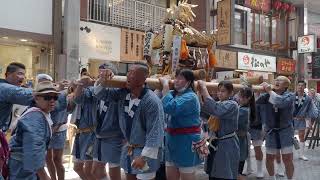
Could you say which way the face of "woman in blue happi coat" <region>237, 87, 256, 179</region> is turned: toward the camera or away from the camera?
toward the camera

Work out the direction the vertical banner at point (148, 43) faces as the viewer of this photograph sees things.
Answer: facing the viewer

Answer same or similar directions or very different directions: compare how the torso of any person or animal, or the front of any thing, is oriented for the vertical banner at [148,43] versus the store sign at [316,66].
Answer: same or similar directions

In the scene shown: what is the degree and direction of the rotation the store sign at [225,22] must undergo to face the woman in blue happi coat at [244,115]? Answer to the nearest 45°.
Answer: approximately 45° to its left

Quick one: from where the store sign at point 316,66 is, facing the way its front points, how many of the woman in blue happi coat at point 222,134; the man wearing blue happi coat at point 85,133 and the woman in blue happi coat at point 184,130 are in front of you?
3

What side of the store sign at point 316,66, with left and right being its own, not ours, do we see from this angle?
front

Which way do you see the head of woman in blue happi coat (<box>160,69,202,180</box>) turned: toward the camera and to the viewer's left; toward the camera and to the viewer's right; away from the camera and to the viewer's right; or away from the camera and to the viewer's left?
toward the camera and to the viewer's left

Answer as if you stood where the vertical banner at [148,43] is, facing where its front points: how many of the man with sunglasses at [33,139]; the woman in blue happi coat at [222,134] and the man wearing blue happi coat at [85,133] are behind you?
0

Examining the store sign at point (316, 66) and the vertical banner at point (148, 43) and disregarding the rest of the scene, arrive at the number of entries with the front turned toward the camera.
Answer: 2

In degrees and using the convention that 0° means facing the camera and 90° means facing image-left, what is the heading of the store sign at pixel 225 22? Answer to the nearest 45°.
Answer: approximately 45°

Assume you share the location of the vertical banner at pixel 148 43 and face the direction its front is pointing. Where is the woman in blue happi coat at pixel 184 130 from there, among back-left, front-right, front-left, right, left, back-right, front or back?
front
